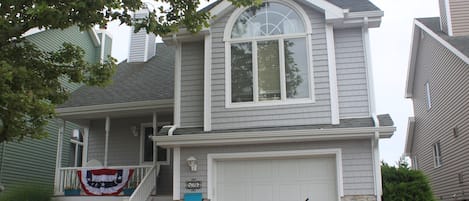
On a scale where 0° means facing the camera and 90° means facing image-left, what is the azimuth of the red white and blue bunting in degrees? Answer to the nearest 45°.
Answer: approximately 0°

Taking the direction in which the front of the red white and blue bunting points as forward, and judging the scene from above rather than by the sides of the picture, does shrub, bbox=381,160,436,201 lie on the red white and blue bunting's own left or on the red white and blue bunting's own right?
on the red white and blue bunting's own left

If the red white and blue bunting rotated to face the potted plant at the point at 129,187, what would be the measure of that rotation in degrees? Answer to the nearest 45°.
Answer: approximately 45° to its left

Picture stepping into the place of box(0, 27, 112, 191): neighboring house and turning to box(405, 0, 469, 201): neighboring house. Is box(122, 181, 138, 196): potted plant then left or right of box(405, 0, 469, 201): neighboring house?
right

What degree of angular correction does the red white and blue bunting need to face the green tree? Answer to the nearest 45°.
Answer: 0° — it already faces it

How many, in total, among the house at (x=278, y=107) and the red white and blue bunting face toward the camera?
2

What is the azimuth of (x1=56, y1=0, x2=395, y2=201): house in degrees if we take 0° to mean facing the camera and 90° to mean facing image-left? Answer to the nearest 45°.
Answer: approximately 0°

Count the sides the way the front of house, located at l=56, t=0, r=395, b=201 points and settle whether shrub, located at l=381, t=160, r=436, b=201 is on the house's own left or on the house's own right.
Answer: on the house's own left

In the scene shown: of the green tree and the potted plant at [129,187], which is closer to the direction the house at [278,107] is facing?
the green tree

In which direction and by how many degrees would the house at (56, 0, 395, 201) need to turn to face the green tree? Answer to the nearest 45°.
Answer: approximately 45° to its right
